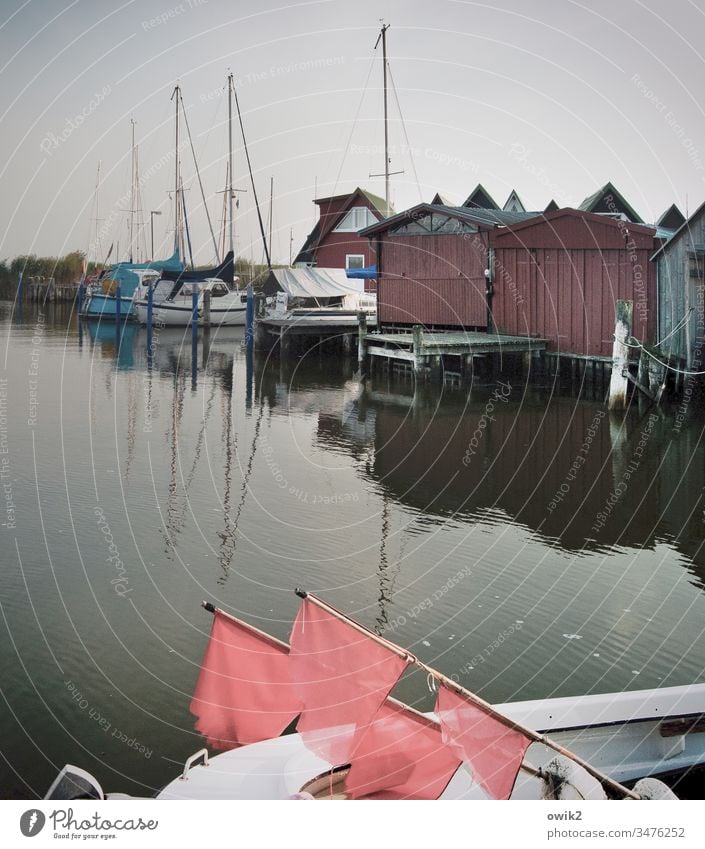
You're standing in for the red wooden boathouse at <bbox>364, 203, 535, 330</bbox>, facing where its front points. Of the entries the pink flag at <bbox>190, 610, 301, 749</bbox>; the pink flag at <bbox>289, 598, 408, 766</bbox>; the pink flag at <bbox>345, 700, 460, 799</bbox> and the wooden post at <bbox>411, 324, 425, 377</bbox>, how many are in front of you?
4

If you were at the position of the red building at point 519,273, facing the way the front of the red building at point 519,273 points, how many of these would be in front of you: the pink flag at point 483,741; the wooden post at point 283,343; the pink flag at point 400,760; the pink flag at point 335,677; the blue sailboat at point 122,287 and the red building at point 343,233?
3

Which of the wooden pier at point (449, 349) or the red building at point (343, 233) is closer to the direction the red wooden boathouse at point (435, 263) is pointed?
the wooden pier

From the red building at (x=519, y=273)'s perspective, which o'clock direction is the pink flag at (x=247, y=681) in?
The pink flag is roughly at 12 o'clock from the red building.

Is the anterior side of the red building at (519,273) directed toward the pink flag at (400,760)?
yes

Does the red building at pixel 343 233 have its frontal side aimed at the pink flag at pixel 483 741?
yes

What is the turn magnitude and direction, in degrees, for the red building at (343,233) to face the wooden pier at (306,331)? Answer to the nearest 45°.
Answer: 0° — it already faces it
